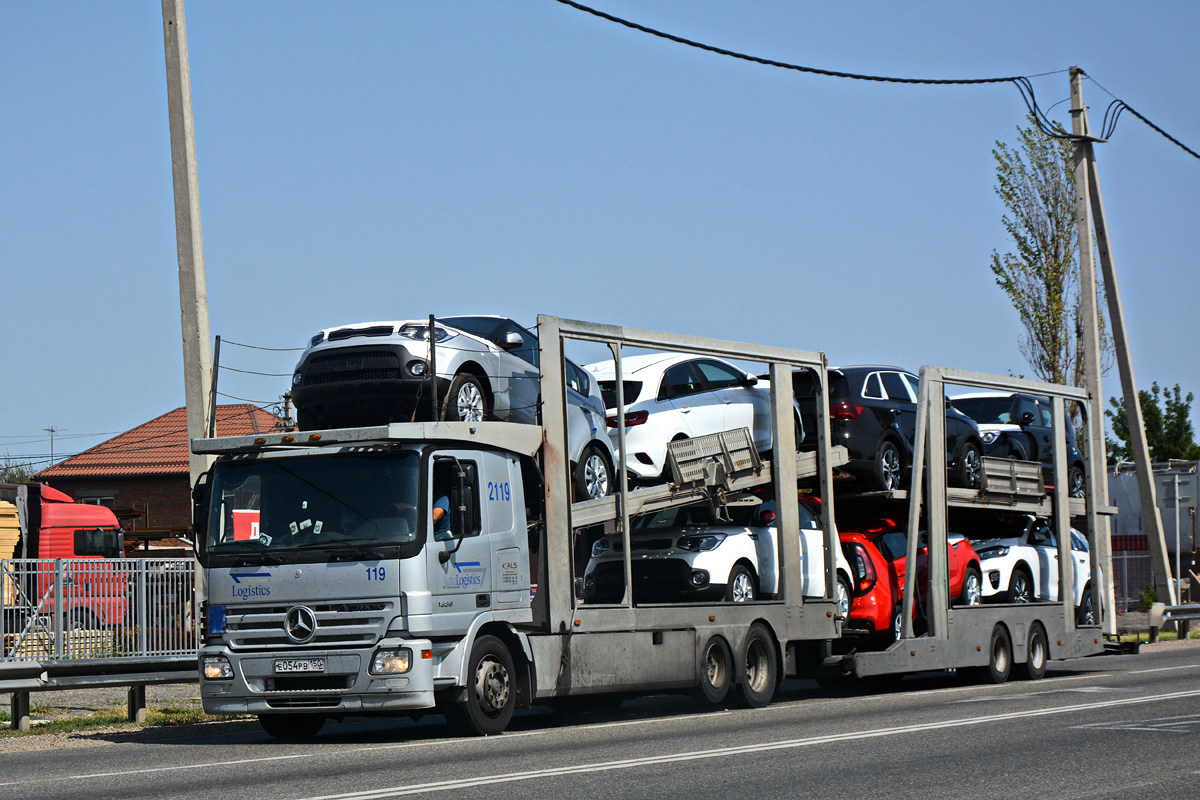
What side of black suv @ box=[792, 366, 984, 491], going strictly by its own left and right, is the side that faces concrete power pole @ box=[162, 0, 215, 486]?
back

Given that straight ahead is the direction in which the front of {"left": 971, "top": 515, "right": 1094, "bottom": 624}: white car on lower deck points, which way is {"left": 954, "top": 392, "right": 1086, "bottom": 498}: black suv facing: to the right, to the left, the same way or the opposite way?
the same way

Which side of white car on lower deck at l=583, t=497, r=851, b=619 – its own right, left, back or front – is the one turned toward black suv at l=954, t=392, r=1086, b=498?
back

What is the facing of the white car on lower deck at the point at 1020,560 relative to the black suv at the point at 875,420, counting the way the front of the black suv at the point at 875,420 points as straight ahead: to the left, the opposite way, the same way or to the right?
the opposite way

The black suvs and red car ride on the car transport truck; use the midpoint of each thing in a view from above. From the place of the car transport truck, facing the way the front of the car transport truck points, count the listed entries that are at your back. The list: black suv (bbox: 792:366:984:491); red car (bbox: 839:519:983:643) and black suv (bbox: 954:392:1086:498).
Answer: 3

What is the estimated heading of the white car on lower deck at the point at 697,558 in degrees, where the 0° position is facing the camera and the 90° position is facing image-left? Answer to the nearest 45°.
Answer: approximately 45°

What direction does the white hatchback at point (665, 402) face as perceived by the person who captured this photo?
facing away from the viewer and to the right of the viewer

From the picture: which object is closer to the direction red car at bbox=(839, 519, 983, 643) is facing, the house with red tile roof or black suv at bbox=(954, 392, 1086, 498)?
the black suv

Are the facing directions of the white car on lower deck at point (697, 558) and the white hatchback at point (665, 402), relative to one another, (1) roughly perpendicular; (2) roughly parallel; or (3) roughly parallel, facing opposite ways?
roughly parallel, facing opposite ways

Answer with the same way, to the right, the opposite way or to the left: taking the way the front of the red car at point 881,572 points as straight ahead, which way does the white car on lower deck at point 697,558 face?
the opposite way

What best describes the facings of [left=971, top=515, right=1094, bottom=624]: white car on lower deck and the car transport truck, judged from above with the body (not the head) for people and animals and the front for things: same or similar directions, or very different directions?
same or similar directions

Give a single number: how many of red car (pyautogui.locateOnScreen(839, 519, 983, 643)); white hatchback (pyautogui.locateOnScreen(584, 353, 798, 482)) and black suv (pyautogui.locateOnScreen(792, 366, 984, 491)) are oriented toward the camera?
0

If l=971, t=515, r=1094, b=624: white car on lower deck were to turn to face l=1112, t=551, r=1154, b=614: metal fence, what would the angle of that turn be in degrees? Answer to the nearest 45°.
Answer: approximately 135° to its right

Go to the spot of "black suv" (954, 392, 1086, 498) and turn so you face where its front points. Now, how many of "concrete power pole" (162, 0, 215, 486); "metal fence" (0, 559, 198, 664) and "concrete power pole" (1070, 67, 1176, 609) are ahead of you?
2

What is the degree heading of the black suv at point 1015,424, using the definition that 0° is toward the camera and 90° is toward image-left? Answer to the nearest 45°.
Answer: approximately 45°

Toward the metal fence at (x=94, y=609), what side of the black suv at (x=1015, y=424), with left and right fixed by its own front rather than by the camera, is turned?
front

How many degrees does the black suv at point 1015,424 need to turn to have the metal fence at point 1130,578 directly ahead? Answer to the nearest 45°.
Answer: approximately 135° to its right

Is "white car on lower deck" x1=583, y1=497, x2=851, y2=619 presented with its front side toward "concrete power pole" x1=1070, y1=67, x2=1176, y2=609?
no

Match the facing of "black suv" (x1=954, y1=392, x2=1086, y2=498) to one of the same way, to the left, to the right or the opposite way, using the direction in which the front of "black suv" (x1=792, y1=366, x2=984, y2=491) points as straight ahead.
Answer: the opposite way
